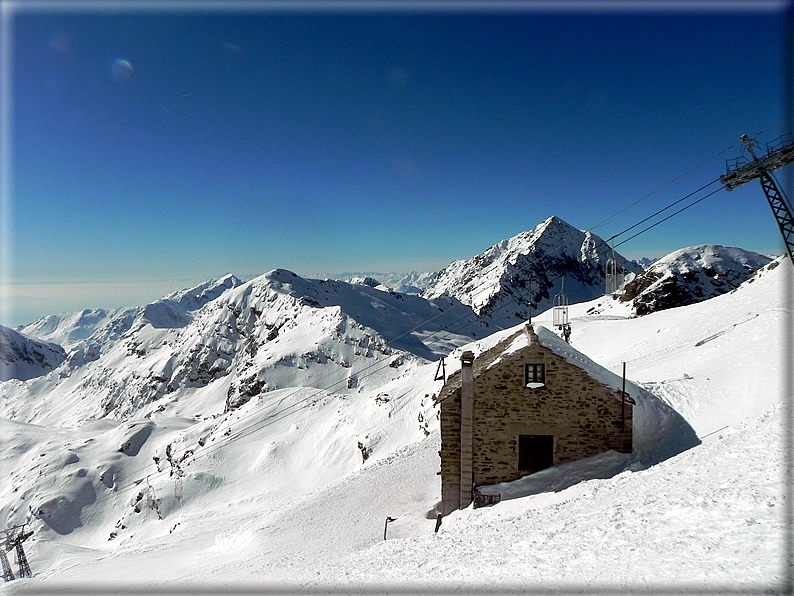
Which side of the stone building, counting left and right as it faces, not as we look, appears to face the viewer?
front
